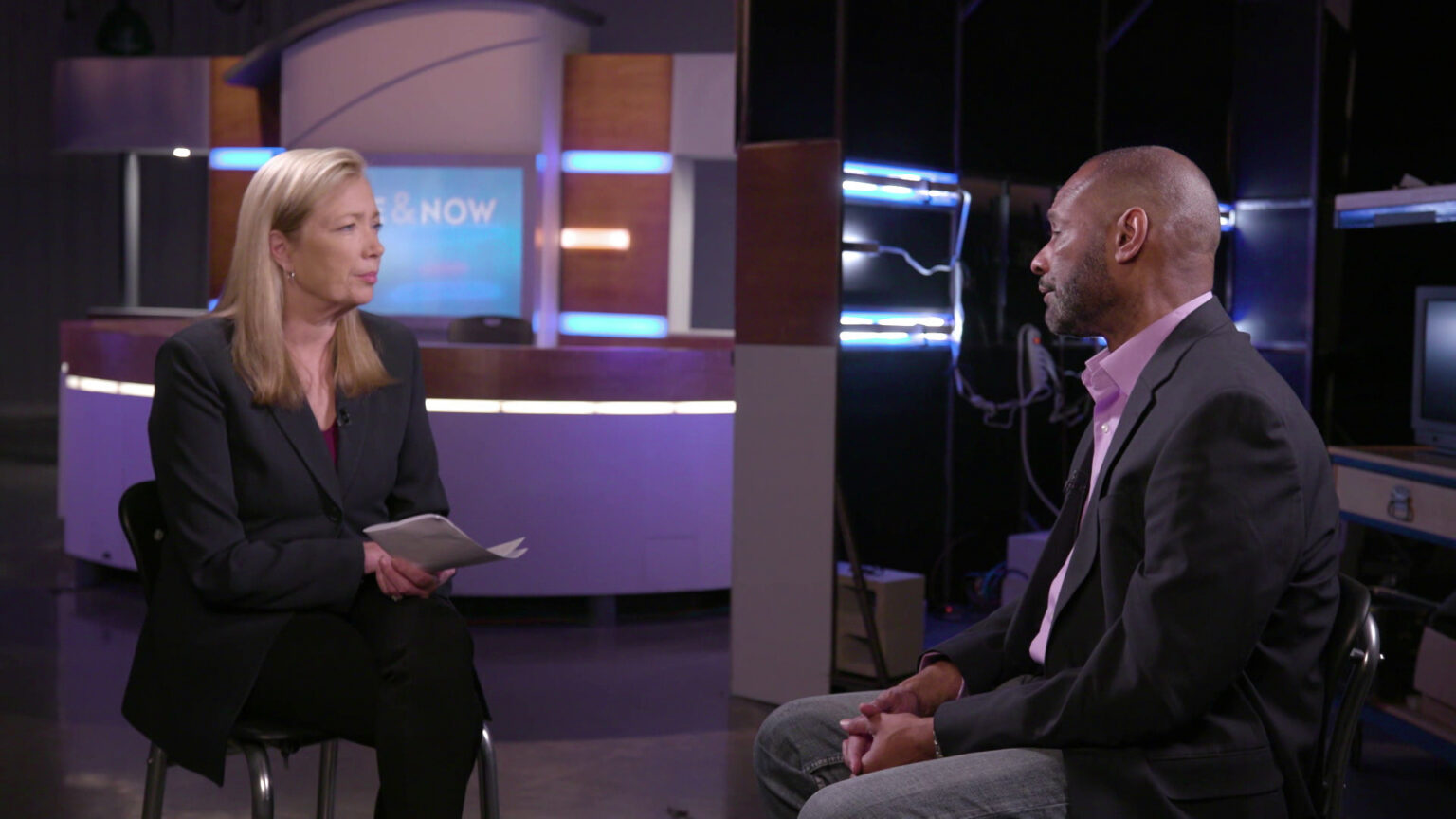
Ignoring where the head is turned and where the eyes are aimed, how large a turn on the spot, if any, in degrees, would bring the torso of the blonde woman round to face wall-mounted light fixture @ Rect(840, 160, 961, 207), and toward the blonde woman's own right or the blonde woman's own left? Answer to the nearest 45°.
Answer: approximately 90° to the blonde woman's own left

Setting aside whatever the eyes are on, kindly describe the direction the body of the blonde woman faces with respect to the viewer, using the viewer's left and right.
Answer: facing the viewer and to the right of the viewer

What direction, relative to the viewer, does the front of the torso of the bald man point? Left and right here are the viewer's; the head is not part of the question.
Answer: facing to the left of the viewer

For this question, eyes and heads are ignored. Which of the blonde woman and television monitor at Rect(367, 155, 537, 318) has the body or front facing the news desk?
the television monitor

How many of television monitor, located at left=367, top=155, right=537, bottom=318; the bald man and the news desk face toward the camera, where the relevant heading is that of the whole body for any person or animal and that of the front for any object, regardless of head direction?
2

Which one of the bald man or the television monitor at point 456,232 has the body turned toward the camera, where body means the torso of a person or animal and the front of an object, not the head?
the television monitor

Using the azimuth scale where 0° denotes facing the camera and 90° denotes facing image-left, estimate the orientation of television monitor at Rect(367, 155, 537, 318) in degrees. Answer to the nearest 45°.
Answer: approximately 0°

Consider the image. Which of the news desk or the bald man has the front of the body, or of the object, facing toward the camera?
the news desk

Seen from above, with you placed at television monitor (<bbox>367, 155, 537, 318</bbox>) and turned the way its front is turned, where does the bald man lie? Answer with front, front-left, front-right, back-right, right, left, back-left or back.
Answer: front

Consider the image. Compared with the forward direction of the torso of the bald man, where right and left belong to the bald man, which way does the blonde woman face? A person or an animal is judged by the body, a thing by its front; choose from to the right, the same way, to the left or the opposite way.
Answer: the opposite way

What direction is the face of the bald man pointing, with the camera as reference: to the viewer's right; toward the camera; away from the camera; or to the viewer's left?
to the viewer's left

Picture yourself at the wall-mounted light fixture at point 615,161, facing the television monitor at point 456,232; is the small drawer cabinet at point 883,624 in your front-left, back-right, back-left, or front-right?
back-left

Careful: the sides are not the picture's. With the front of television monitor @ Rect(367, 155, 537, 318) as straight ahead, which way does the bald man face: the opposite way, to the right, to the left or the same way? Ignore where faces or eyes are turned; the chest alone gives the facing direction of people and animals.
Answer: to the right

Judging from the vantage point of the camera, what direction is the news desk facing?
facing the viewer

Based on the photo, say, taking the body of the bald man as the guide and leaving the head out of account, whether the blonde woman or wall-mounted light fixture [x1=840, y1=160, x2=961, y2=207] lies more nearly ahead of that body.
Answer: the blonde woman
